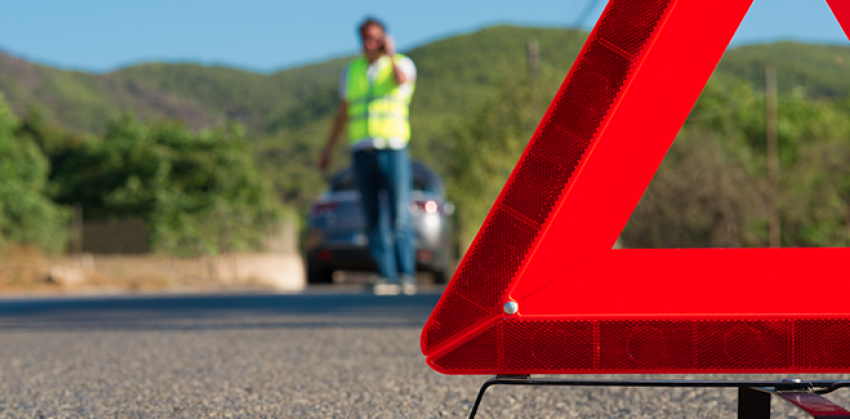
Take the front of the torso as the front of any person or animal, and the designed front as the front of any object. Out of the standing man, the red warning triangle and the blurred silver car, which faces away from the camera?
the blurred silver car

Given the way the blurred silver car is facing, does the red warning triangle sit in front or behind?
behind

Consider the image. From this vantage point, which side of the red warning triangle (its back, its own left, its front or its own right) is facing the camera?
front

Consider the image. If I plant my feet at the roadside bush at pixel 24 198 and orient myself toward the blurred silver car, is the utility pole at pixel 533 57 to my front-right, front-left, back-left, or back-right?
front-left

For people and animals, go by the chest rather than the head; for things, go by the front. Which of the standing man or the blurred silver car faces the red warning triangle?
the standing man

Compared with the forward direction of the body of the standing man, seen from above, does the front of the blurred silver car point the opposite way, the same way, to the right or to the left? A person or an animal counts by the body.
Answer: the opposite way

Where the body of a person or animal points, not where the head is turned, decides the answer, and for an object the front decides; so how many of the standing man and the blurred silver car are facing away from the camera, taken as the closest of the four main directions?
1

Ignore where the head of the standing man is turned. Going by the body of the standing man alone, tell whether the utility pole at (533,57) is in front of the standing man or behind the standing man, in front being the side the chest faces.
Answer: behind

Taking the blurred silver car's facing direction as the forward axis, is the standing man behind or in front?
behind

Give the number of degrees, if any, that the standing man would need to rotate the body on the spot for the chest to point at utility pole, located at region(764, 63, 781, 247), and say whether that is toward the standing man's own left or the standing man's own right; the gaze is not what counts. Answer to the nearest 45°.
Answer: approximately 135° to the standing man's own left

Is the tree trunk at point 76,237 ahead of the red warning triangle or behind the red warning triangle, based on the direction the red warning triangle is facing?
behind

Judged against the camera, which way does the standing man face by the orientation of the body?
toward the camera

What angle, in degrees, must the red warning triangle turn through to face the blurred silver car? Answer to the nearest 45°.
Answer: approximately 180°

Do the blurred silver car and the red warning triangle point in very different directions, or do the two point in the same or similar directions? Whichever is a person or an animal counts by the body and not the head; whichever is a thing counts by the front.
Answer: very different directions

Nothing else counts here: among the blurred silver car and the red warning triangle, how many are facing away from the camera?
1

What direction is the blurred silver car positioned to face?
away from the camera

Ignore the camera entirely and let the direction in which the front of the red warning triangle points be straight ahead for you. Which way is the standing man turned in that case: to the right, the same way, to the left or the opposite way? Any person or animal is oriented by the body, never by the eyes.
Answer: the same way

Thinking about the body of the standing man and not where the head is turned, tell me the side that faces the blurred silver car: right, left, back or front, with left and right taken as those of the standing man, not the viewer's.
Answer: back
